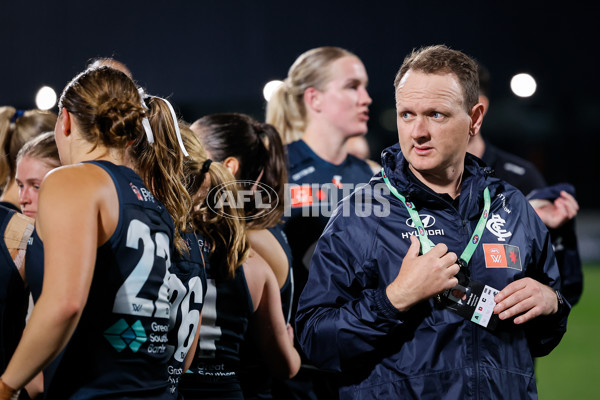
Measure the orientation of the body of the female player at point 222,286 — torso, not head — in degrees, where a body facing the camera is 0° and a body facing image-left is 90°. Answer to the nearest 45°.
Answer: approximately 225°

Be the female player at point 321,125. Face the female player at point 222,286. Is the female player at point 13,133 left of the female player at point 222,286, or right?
right

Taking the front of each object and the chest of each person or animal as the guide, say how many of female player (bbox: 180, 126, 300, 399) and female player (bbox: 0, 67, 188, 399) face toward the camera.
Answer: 0

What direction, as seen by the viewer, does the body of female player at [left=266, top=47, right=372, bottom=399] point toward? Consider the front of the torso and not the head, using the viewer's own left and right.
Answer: facing the viewer and to the right of the viewer

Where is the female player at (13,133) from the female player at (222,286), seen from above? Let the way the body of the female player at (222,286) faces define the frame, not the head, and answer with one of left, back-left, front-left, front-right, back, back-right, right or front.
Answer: left

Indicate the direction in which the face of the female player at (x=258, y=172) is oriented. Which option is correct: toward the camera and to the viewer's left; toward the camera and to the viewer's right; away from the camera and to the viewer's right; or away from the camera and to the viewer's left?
away from the camera and to the viewer's left

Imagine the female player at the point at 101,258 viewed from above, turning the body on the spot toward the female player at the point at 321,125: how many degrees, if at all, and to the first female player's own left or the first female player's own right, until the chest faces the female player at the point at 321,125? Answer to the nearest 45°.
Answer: approximately 90° to the first female player's own right

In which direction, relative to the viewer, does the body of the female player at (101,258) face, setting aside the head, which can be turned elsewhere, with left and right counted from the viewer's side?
facing away from the viewer and to the left of the viewer

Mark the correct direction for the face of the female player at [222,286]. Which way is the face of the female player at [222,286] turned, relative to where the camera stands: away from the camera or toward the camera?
away from the camera
